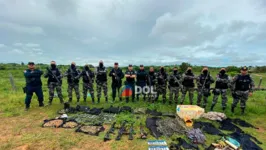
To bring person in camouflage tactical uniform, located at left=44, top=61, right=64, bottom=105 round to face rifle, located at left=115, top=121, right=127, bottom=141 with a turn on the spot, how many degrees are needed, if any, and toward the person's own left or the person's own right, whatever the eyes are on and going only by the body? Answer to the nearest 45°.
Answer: approximately 45° to the person's own left

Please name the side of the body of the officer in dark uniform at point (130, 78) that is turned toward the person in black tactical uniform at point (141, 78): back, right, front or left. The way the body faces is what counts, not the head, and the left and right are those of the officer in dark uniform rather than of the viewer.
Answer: left

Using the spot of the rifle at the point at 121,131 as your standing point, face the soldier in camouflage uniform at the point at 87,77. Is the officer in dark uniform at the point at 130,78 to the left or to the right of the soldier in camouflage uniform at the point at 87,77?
right

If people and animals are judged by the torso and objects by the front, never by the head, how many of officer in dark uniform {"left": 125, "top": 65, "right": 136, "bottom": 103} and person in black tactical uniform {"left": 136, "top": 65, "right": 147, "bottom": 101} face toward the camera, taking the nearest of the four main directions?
2

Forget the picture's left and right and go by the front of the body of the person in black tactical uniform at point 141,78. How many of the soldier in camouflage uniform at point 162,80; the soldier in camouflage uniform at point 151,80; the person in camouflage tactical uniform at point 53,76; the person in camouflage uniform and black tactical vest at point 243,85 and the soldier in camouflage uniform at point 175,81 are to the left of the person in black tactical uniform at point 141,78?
4

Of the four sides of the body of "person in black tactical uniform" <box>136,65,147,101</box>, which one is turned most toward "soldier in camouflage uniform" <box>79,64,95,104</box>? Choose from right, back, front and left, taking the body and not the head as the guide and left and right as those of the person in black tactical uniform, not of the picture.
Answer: right

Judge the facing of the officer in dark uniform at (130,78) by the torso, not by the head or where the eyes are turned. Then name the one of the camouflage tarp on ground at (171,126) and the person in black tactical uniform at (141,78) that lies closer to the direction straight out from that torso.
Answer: the camouflage tarp on ground

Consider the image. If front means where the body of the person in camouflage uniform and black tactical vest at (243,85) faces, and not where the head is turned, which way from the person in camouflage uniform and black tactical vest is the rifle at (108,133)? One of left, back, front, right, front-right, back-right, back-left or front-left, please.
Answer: front-right

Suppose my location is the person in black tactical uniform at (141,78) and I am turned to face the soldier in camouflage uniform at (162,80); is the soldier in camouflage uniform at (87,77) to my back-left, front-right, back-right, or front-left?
back-right
